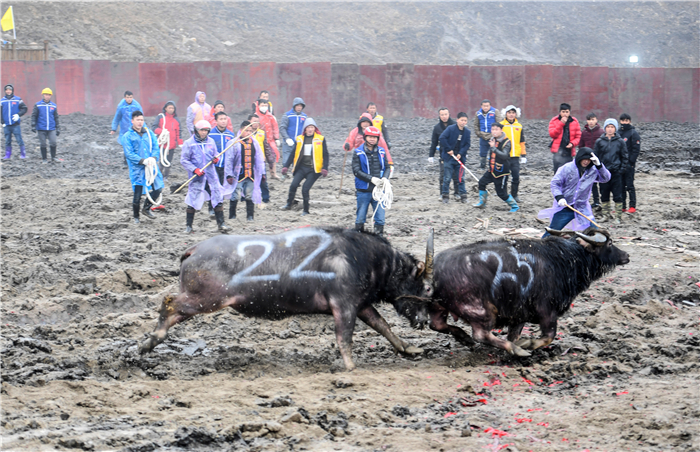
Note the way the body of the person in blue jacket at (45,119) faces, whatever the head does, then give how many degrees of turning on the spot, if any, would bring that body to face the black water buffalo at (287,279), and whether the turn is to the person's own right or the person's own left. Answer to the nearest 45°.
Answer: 0° — they already face it

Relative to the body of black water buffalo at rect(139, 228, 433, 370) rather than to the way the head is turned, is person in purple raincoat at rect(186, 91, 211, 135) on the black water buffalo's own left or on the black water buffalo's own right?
on the black water buffalo's own left

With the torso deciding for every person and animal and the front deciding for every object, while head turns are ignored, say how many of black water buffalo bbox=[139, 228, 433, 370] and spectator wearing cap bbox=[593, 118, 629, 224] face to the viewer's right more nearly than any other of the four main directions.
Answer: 1

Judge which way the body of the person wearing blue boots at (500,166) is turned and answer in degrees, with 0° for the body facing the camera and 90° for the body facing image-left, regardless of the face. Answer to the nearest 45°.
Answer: approximately 45°

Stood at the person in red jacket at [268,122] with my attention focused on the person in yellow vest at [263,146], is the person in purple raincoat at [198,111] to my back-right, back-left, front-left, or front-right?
back-right

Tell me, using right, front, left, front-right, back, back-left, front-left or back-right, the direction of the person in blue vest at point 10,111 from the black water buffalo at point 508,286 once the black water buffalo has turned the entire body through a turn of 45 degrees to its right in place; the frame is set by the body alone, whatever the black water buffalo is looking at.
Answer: back

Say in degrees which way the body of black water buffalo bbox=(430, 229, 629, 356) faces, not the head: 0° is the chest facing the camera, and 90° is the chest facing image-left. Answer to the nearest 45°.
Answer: approximately 270°
